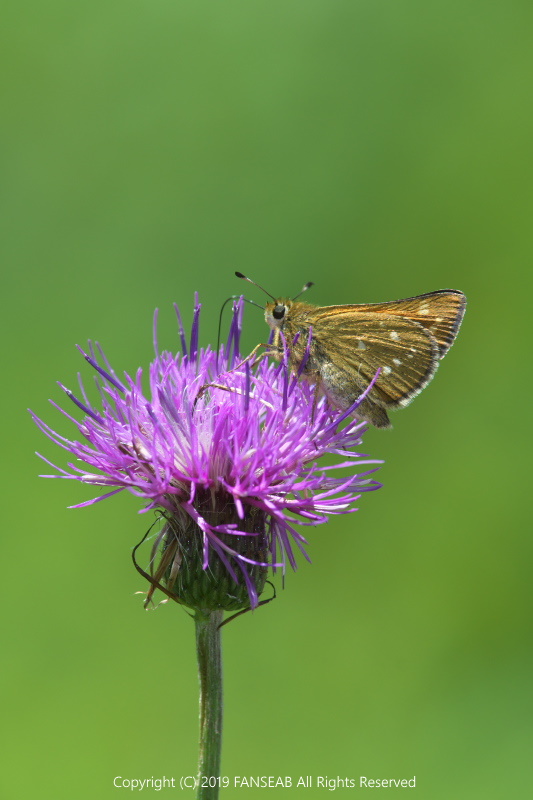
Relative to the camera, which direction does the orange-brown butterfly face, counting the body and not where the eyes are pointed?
to the viewer's left
